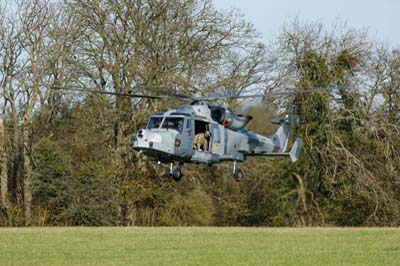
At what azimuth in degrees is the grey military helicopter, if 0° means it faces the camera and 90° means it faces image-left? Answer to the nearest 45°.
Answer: approximately 45°
